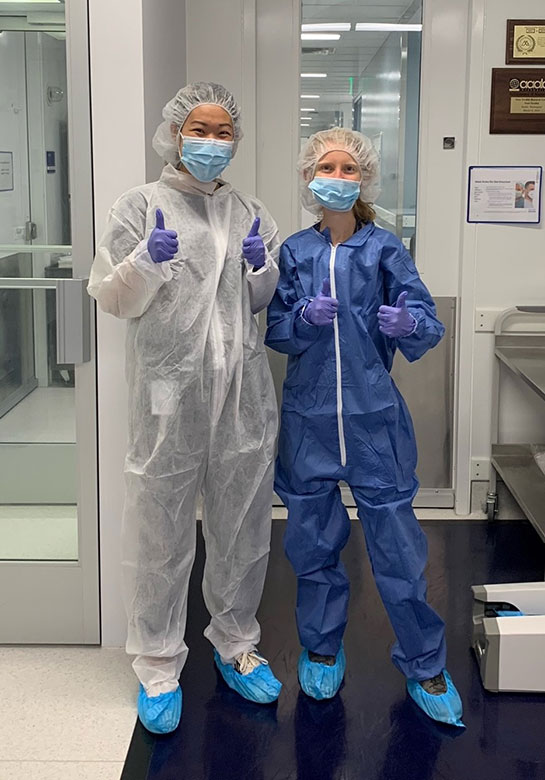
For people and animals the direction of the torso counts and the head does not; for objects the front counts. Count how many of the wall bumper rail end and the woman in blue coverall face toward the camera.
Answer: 2

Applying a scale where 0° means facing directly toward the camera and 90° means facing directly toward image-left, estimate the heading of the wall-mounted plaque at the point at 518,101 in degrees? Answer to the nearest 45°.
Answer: approximately 0°

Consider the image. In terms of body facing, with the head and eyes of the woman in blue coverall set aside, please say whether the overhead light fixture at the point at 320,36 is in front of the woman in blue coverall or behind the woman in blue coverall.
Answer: behind
